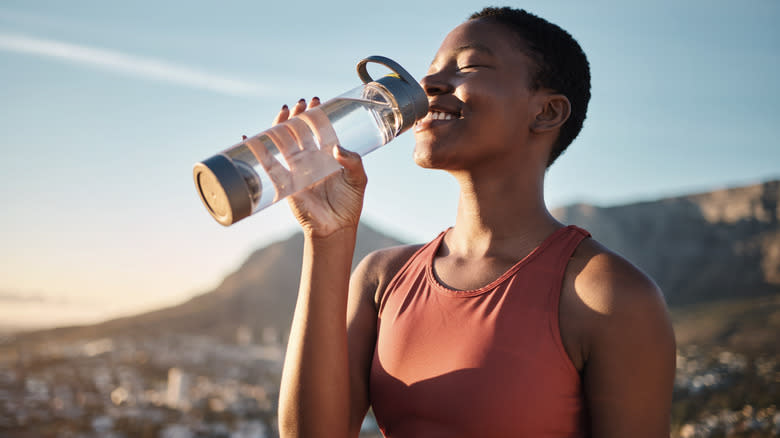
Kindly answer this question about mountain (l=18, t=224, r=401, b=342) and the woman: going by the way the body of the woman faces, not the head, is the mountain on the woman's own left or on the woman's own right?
on the woman's own right

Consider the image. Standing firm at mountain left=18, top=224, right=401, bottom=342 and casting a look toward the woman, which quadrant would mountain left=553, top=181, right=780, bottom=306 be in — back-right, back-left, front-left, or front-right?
front-left

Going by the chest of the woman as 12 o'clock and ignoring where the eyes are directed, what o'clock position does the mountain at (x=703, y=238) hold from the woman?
The mountain is roughly at 5 o'clock from the woman.

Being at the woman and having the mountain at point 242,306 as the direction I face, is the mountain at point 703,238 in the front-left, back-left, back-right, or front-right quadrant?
front-right

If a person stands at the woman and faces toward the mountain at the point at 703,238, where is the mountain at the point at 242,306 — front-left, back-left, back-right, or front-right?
front-left

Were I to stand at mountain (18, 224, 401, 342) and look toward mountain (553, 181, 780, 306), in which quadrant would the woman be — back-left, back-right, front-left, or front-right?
front-right
